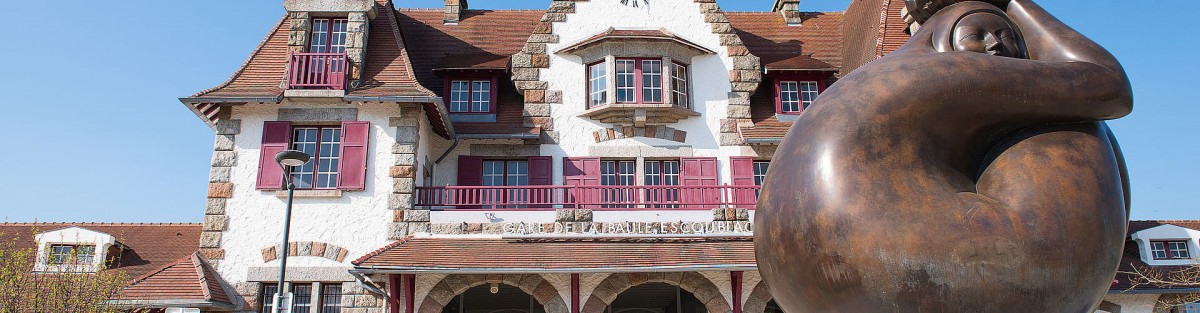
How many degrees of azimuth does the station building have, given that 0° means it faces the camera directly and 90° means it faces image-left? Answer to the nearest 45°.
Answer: approximately 0°
